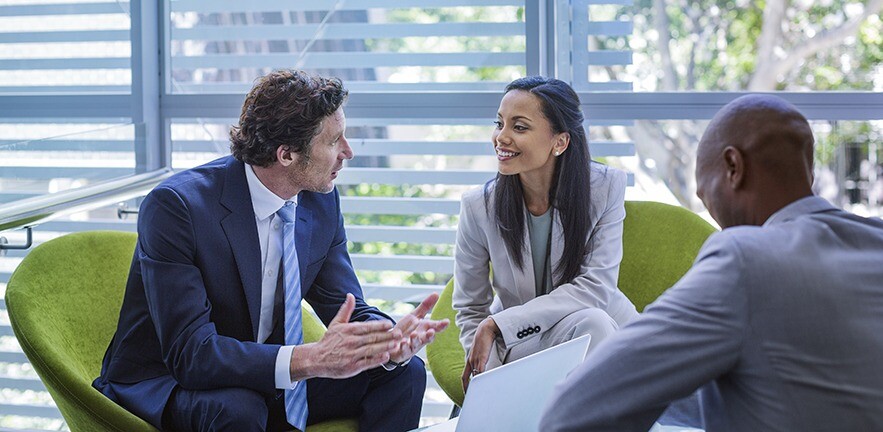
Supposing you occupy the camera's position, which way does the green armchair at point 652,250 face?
facing the viewer and to the left of the viewer

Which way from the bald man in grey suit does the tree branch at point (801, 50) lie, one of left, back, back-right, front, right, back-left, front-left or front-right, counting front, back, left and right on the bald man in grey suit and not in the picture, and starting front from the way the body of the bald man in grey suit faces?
front-right

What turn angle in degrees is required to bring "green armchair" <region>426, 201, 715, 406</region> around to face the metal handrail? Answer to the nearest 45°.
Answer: approximately 45° to its right

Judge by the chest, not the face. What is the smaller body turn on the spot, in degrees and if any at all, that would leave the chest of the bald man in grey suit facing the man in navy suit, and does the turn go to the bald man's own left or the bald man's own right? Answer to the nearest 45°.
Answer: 0° — they already face them

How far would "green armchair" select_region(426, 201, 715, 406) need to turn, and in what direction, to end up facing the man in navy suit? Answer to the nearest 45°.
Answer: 0° — it already faces them

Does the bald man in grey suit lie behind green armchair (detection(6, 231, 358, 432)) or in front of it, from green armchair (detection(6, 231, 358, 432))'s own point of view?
in front

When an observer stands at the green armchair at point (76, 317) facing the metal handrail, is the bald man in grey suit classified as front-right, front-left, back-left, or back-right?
back-right

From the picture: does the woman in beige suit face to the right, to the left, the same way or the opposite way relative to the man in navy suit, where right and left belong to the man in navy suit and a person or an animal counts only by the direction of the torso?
to the right

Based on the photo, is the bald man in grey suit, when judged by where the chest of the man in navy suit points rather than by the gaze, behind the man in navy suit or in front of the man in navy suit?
in front

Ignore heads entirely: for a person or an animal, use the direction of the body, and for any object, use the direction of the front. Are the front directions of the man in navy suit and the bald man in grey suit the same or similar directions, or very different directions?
very different directions

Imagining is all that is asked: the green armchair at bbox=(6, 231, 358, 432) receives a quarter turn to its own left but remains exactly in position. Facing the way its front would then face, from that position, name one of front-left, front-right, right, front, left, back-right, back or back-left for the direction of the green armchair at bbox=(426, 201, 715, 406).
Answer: front-right

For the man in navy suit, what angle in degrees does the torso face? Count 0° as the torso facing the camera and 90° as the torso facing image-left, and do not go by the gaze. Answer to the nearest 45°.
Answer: approximately 315°

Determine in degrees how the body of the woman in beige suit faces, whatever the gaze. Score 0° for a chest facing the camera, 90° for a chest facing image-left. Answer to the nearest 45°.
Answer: approximately 45°

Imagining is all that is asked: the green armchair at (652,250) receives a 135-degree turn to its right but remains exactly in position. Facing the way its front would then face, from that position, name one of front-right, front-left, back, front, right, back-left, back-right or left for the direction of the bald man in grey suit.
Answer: back
